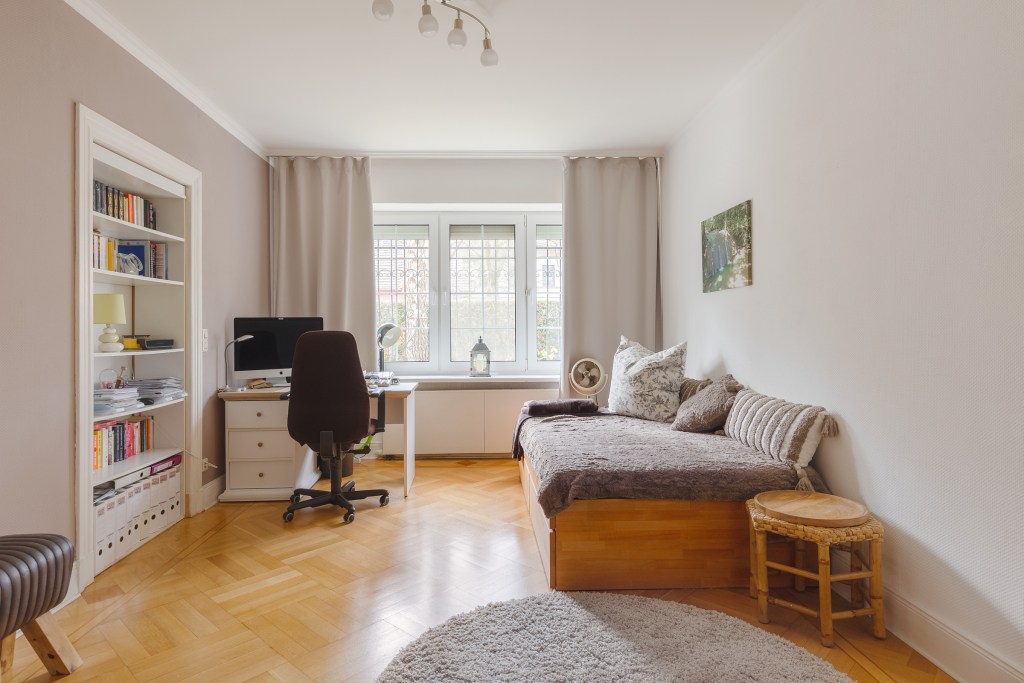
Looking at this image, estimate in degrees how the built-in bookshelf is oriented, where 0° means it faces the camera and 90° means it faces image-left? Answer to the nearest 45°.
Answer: approximately 315°

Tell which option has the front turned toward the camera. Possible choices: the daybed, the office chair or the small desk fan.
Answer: the small desk fan

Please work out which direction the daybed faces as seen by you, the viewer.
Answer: facing to the left of the viewer

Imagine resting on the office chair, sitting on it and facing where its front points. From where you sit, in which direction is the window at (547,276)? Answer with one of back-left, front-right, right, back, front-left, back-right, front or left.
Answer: front-right

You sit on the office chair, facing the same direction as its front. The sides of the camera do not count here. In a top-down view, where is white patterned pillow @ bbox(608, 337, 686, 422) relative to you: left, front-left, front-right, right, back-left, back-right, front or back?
right

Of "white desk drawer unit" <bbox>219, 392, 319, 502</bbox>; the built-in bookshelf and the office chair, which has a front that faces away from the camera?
the office chair

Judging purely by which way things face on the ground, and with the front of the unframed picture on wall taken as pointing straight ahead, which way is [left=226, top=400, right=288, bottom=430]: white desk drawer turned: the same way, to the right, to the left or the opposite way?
to the left

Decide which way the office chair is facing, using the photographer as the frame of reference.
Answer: facing away from the viewer

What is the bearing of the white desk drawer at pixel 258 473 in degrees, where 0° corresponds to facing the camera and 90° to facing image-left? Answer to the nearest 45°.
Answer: approximately 0°

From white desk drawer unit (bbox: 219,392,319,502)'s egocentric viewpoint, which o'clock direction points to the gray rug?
The gray rug is roughly at 11 o'clock from the white desk drawer unit.

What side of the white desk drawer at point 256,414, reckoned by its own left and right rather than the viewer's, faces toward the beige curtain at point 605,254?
left

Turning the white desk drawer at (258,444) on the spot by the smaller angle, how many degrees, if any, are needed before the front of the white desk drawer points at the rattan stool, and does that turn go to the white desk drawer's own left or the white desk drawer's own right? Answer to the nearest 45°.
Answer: approximately 45° to the white desk drawer's own left

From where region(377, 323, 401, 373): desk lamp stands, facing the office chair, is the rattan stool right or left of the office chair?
left

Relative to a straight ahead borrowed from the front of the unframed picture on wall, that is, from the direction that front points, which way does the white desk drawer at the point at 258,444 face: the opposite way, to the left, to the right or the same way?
to the left
